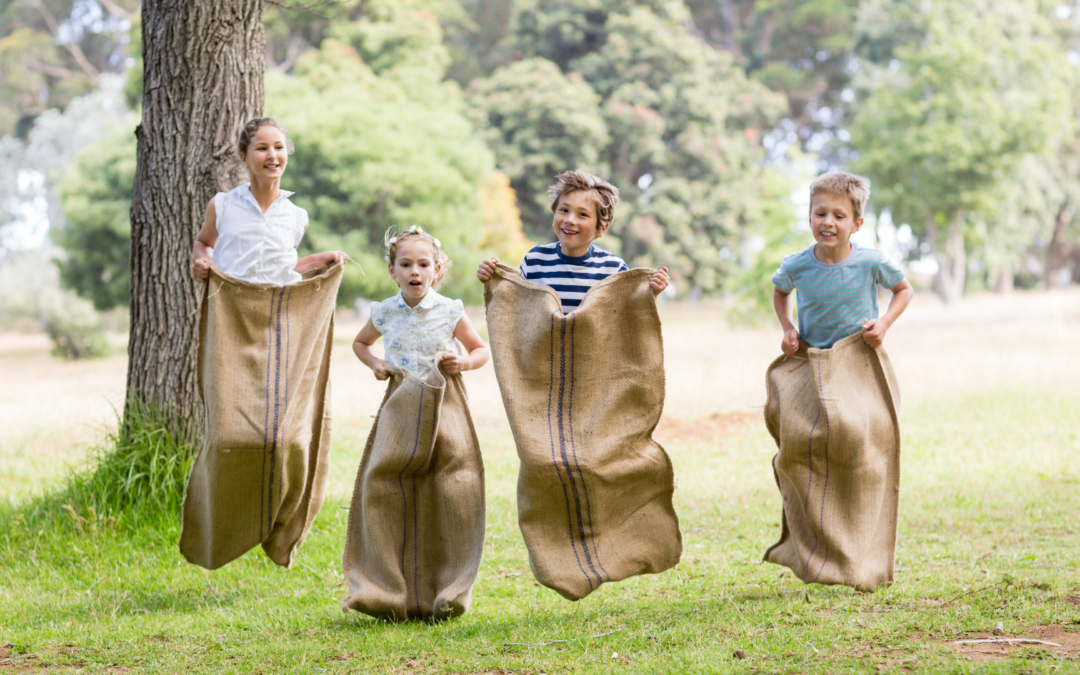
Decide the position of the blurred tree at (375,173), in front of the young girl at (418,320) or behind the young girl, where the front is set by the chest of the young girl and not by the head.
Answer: behind

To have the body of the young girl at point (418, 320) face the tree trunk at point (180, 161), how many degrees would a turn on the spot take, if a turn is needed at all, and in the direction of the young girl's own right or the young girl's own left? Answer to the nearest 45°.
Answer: approximately 135° to the young girl's own right

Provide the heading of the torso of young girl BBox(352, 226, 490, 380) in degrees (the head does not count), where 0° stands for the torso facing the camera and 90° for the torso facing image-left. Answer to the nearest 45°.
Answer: approximately 0°

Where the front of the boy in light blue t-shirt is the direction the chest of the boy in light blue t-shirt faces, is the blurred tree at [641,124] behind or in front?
behind

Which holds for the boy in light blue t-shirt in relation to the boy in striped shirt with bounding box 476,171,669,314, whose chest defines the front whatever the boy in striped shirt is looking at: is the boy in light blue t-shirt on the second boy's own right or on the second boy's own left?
on the second boy's own left

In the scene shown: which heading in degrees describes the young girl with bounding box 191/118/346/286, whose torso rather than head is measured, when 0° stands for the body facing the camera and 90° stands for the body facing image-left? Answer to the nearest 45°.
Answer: approximately 0°

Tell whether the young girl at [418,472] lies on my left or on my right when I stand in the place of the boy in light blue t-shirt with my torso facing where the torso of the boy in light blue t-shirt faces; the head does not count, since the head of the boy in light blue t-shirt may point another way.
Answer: on my right
